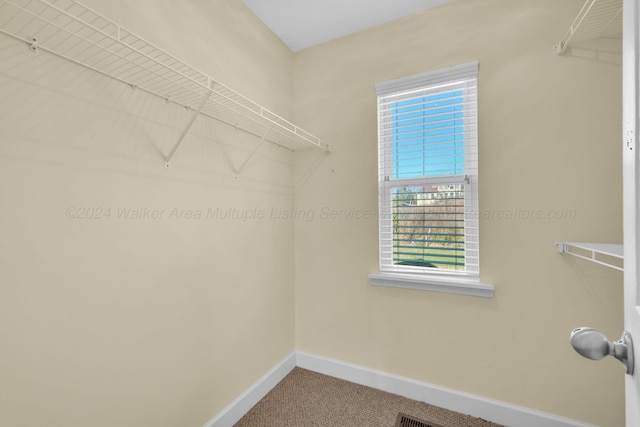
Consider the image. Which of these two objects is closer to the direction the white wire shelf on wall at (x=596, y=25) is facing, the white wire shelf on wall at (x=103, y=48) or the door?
the white wire shelf on wall

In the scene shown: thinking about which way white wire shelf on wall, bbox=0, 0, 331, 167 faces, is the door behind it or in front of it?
in front

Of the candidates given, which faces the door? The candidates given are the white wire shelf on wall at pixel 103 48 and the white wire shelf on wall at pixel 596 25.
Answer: the white wire shelf on wall at pixel 103 48

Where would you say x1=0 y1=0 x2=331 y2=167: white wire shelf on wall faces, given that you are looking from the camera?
facing the viewer and to the right of the viewer

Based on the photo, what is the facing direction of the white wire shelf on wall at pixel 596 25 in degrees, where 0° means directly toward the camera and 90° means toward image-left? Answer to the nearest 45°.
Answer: approximately 90°

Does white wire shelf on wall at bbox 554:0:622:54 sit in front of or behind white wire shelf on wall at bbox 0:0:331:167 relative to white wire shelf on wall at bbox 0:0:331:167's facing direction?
in front

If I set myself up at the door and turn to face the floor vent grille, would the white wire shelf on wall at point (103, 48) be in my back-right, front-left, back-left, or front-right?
front-left

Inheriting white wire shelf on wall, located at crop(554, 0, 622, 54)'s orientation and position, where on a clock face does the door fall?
The door is roughly at 9 o'clock from the white wire shelf on wall.

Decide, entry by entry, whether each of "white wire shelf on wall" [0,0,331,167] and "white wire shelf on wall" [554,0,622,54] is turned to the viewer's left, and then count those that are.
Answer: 1

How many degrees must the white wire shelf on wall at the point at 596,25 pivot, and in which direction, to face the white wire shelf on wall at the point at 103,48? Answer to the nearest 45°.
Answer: approximately 45° to its left

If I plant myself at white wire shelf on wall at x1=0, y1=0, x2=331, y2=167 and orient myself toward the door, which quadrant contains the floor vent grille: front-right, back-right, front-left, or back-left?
front-left
